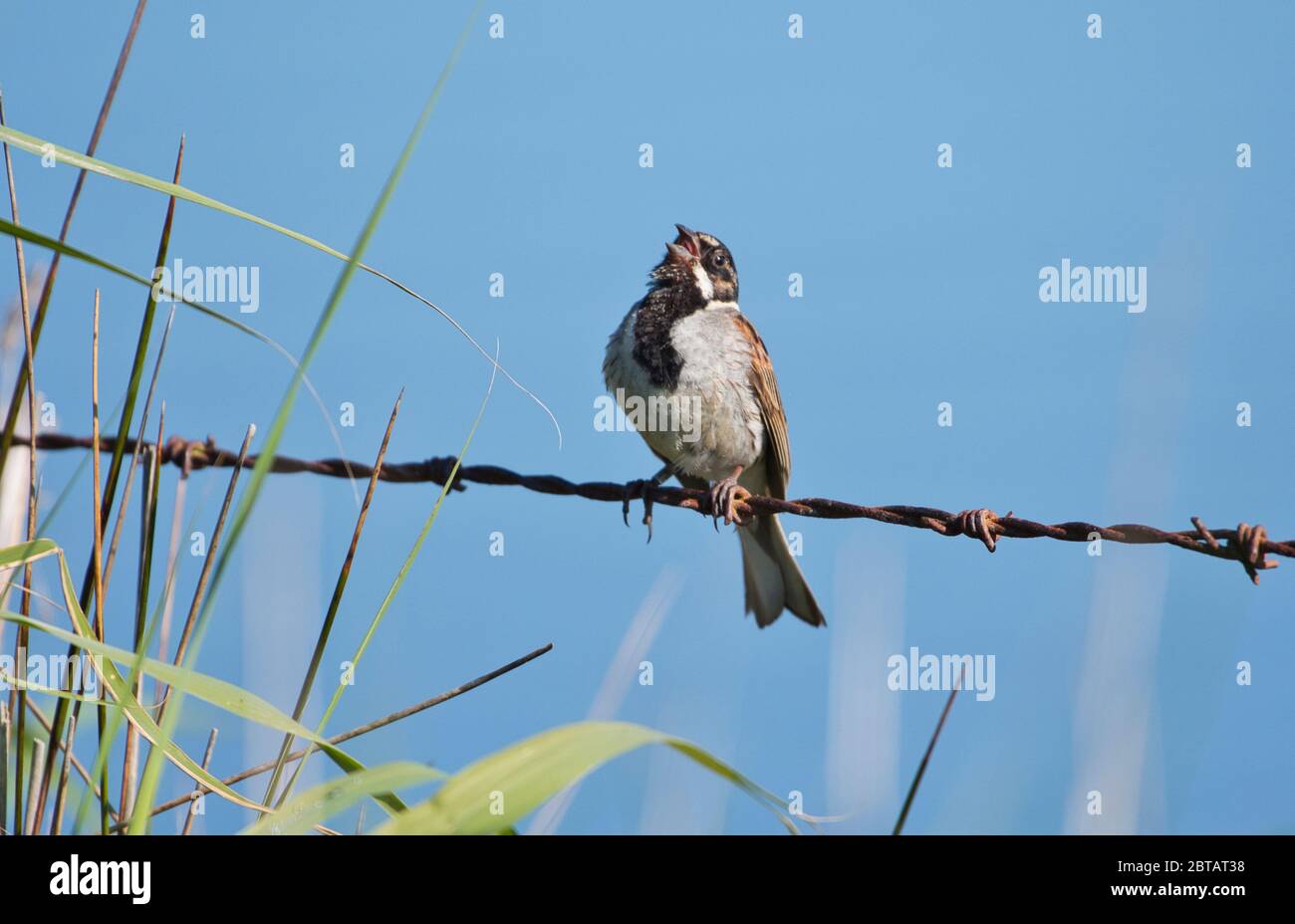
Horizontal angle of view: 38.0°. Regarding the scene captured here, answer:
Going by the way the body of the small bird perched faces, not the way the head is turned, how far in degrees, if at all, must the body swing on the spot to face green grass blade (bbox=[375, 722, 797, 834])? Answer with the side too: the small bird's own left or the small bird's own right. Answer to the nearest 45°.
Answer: approximately 45° to the small bird's own left

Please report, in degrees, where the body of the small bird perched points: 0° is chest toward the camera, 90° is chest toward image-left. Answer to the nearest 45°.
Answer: approximately 45°
